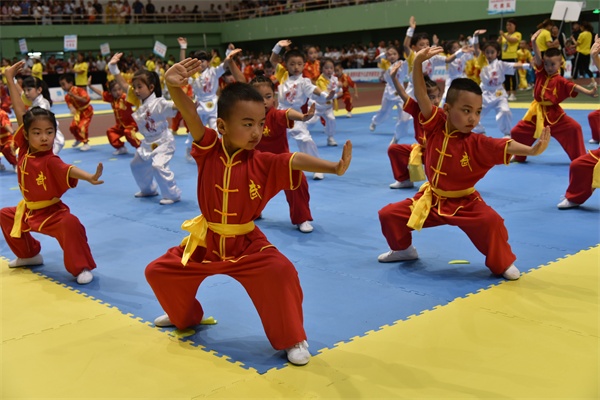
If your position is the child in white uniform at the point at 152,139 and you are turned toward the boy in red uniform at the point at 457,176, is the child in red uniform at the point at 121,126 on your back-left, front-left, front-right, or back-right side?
back-left

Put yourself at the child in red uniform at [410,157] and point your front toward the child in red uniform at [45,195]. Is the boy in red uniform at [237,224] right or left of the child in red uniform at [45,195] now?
left

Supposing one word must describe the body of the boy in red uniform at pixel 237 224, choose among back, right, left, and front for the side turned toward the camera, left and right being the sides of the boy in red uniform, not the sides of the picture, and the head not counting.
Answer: front

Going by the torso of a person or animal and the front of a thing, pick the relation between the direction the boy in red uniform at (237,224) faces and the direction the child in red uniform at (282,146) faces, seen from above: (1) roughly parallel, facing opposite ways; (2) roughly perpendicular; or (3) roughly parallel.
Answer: roughly parallel

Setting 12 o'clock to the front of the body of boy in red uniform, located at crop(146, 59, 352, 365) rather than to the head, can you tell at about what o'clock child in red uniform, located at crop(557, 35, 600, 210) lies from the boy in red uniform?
The child in red uniform is roughly at 8 o'clock from the boy in red uniform.

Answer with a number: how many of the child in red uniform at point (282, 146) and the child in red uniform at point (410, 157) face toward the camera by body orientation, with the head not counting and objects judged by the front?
2

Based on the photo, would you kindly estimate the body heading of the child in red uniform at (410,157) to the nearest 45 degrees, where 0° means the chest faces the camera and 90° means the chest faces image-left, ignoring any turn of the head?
approximately 0°

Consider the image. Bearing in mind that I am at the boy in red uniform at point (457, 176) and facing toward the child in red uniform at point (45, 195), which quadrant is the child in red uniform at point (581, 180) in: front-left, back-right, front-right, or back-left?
back-right

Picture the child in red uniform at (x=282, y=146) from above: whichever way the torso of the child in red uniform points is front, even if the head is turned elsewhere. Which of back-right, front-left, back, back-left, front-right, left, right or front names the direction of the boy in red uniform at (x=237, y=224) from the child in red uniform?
front

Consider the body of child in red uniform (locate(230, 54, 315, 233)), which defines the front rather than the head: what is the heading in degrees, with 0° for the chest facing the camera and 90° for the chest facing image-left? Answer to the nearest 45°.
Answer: approximately 0°

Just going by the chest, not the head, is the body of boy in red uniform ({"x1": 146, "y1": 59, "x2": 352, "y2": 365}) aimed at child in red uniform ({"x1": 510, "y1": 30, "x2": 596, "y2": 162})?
no

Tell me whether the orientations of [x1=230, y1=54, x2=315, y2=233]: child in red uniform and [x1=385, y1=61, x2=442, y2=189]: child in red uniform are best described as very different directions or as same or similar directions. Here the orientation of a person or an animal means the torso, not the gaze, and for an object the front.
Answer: same or similar directions
